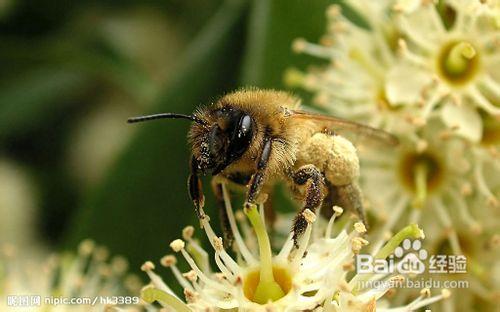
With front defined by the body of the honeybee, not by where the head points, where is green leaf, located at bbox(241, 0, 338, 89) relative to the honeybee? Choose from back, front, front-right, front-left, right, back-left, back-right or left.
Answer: back-right

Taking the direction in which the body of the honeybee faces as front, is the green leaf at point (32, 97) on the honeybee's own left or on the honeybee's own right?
on the honeybee's own right

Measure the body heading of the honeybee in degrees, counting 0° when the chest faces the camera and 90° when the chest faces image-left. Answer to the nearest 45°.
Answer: approximately 45°
